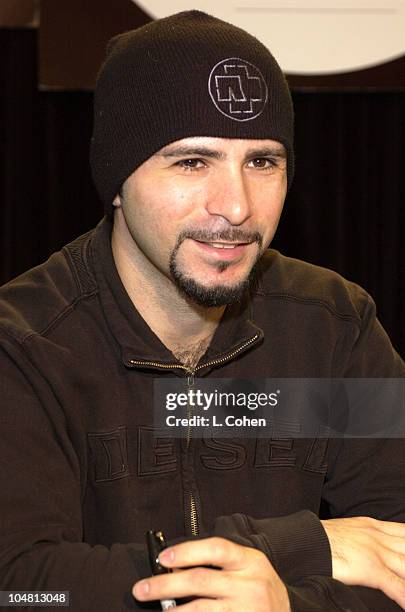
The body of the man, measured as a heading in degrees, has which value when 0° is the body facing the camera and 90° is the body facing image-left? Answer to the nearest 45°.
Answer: approximately 0°
